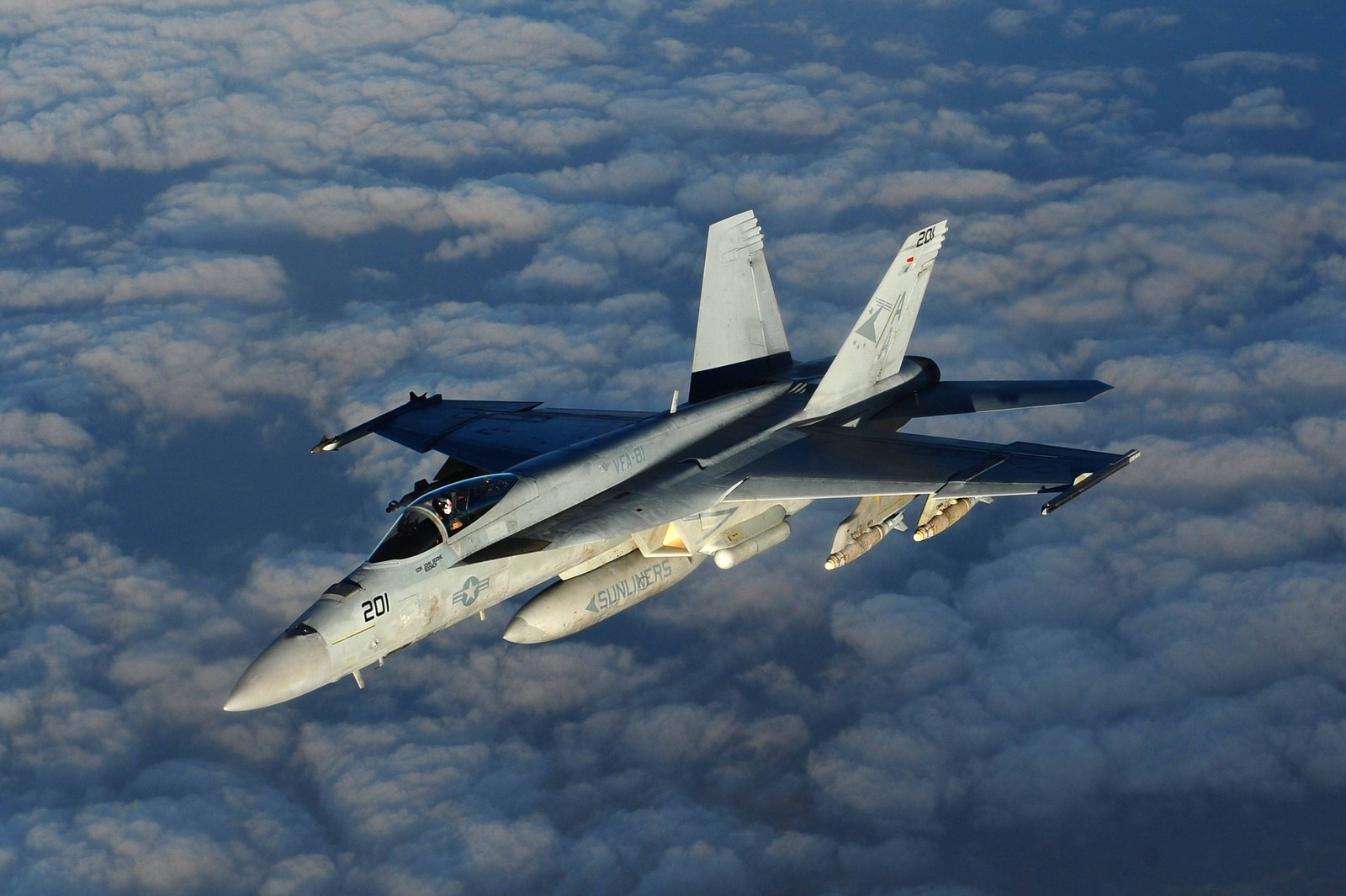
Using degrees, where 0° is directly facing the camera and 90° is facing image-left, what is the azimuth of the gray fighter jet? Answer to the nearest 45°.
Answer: approximately 45°
